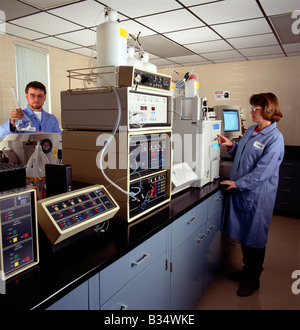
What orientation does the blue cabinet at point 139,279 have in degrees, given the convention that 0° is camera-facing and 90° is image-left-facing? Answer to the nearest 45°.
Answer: approximately 315°

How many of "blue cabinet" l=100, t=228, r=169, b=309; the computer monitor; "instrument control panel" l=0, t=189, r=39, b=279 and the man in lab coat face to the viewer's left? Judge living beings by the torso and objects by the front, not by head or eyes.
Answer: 0

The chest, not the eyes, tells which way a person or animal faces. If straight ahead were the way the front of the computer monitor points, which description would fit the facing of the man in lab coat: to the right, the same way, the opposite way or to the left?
the same way

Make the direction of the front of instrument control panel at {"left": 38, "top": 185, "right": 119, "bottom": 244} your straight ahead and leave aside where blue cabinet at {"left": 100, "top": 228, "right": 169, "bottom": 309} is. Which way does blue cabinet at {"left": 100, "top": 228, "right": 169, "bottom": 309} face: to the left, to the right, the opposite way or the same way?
the same way

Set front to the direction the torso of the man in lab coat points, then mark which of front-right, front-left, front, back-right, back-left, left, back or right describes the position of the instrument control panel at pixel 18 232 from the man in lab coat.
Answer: front

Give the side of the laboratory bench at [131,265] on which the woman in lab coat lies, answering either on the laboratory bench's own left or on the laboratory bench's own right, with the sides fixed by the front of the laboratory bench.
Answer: on the laboratory bench's own left

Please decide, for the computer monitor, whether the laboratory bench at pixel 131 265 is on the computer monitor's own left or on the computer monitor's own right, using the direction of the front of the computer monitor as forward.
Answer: on the computer monitor's own right

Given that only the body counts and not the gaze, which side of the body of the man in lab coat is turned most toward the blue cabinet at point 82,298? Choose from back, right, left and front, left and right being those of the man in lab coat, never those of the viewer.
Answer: front

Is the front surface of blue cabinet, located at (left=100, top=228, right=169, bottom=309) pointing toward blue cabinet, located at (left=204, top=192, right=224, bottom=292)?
no

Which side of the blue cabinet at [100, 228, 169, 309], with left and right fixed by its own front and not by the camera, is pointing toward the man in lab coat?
back

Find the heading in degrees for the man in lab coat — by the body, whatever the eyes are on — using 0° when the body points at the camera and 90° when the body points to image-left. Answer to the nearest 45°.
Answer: approximately 0°

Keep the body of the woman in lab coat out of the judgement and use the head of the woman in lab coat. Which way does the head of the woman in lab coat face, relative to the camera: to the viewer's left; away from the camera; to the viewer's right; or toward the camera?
to the viewer's left

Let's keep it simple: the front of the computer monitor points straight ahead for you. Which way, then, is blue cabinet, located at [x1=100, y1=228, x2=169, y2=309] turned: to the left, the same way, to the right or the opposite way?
the same way

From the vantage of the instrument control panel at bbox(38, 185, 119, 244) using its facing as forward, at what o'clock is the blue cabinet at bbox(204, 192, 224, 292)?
The blue cabinet is roughly at 9 o'clock from the instrument control panel.

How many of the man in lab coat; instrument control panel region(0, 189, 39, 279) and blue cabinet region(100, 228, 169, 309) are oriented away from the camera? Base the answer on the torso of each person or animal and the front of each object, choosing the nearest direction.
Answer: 0

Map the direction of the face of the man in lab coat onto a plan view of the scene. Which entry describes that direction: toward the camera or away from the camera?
toward the camera

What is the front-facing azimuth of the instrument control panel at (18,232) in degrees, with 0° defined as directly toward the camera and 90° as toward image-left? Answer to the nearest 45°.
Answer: approximately 315°

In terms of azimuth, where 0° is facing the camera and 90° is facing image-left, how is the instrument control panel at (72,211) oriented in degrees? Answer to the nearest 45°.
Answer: approximately 315°

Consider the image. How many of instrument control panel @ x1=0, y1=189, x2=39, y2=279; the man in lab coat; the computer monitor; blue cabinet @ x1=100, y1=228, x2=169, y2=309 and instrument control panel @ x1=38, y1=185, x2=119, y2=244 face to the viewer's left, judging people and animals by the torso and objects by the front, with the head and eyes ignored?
0

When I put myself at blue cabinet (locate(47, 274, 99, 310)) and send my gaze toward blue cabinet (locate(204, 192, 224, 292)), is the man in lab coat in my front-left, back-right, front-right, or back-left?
front-left
